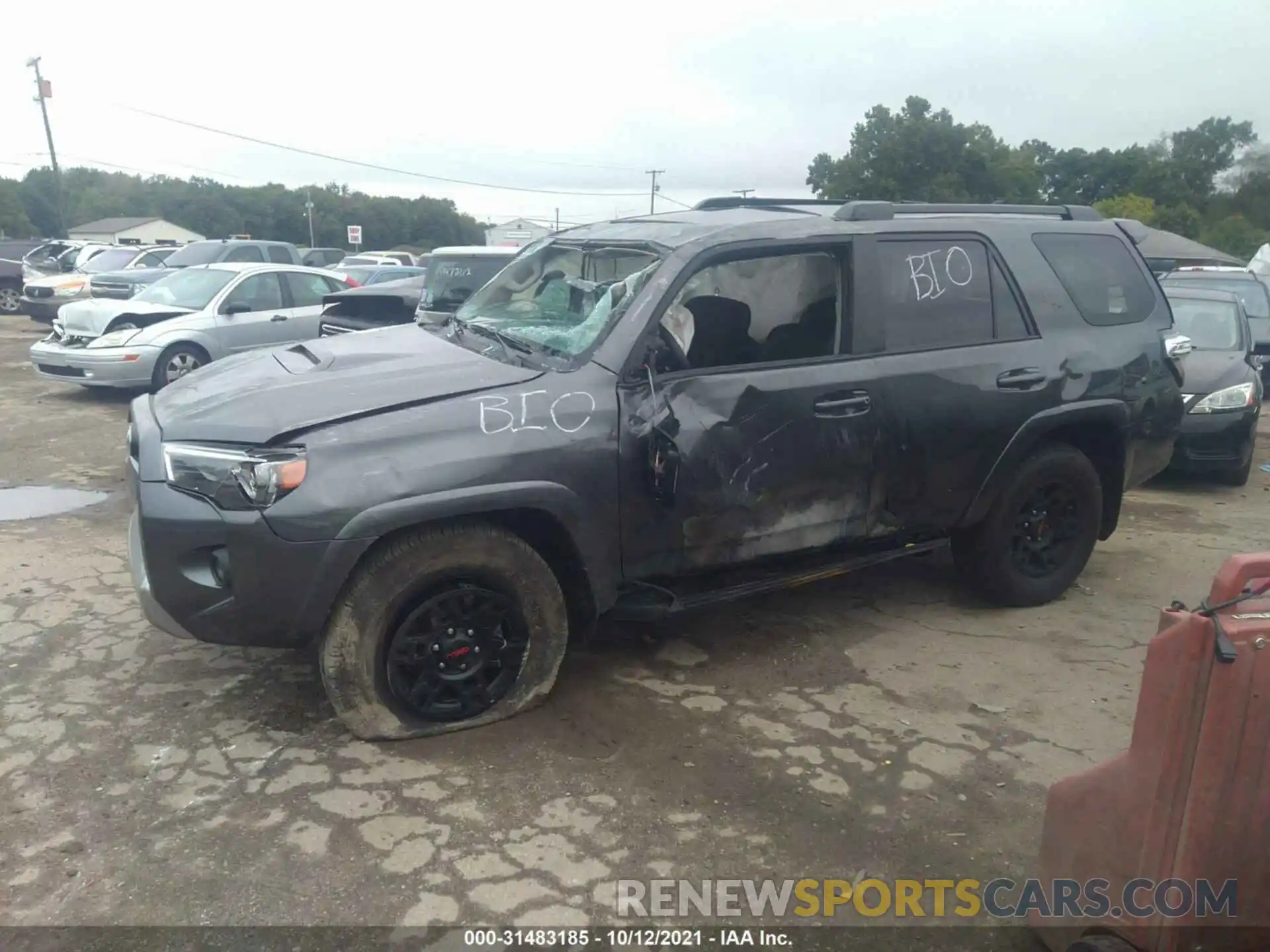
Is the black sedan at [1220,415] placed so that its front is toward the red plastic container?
yes

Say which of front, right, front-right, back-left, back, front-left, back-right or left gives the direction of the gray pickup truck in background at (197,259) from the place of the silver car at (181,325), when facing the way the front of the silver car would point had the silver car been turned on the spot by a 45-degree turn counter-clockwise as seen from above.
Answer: back

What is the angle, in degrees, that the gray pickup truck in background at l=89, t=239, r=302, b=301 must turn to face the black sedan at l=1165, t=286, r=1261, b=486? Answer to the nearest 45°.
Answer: approximately 90° to its left

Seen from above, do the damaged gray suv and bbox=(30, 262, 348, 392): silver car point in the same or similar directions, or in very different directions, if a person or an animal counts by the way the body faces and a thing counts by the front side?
same or similar directions

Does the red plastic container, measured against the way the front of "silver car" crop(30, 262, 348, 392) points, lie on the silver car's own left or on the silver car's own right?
on the silver car's own left

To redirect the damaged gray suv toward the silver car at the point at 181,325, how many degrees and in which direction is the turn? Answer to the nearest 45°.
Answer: approximately 90° to its right

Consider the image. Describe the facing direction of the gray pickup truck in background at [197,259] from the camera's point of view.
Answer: facing the viewer and to the left of the viewer

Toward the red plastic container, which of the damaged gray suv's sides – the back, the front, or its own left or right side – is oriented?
left

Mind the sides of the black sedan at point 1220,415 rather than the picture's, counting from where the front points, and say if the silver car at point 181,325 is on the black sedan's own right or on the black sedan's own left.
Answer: on the black sedan's own right

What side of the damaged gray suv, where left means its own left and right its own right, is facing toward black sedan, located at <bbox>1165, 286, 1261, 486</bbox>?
back

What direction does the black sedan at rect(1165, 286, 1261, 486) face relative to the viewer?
toward the camera

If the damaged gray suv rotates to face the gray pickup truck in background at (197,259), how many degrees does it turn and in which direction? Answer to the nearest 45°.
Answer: approximately 90° to its right
